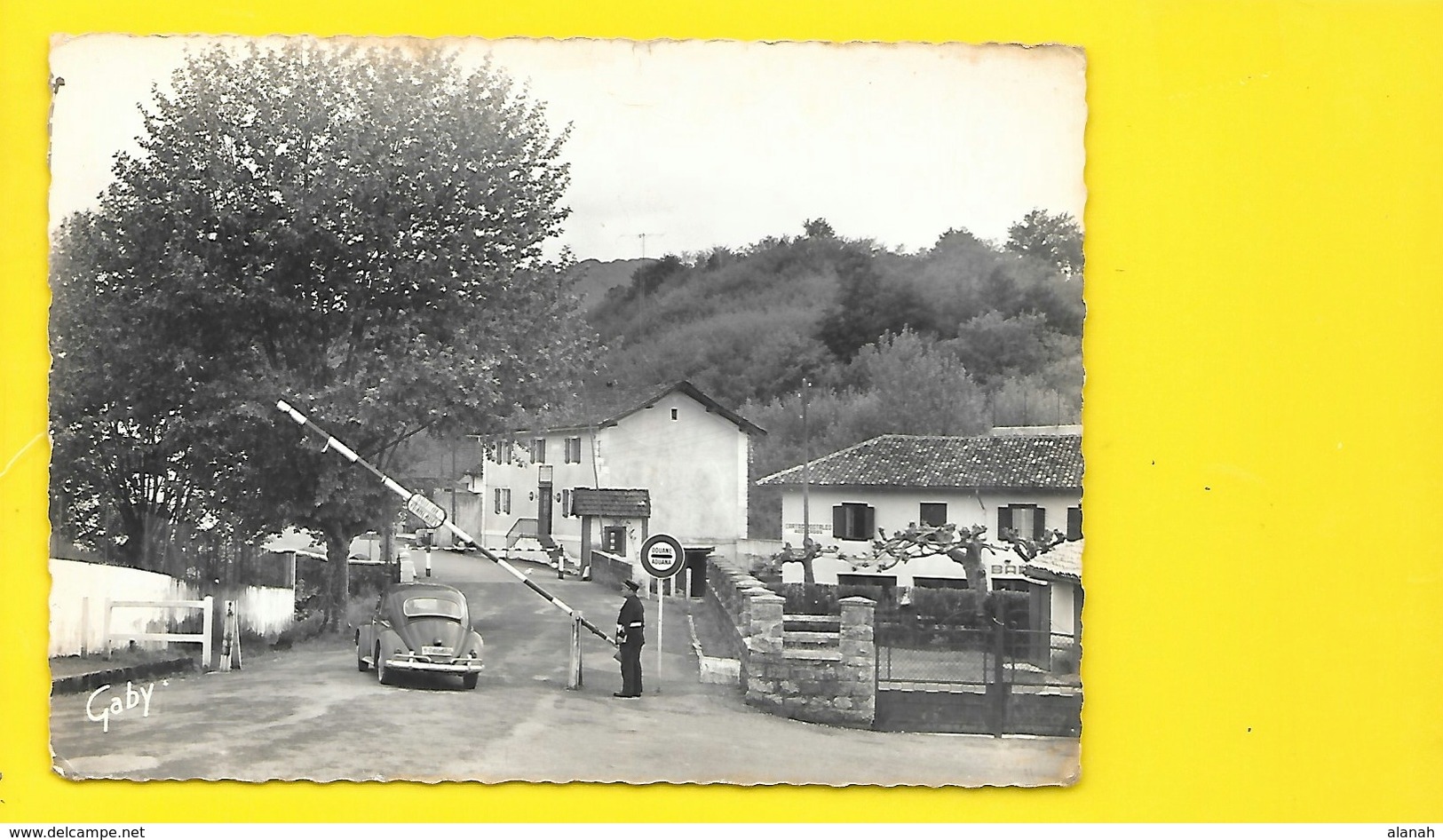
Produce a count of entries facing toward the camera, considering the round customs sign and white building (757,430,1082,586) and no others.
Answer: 2

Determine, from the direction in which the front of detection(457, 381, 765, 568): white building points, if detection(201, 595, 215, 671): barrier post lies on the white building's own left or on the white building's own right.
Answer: on the white building's own right

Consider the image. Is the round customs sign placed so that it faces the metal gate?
no

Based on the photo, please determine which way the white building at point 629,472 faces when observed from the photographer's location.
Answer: facing the viewer and to the left of the viewer

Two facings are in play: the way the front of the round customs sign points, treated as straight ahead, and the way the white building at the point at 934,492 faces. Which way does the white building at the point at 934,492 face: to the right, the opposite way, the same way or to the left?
the same way

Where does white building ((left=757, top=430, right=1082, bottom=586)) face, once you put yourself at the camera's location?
facing the viewer

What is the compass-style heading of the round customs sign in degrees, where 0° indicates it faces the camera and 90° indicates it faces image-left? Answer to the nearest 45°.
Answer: approximately 0°

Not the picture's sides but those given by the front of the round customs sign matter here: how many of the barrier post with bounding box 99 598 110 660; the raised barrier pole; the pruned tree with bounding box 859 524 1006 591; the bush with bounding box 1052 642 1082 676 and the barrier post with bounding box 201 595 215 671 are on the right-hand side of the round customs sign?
3

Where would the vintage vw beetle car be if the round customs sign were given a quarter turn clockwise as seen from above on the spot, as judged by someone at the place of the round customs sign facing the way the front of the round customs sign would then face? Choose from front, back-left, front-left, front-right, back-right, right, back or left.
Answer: front

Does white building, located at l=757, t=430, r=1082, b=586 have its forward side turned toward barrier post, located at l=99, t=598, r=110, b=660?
no

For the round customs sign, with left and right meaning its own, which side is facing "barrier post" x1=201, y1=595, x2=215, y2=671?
right

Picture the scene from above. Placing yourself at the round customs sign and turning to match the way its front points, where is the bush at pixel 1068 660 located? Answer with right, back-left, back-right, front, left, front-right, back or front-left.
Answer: left

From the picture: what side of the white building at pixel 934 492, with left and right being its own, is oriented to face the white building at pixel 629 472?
right
